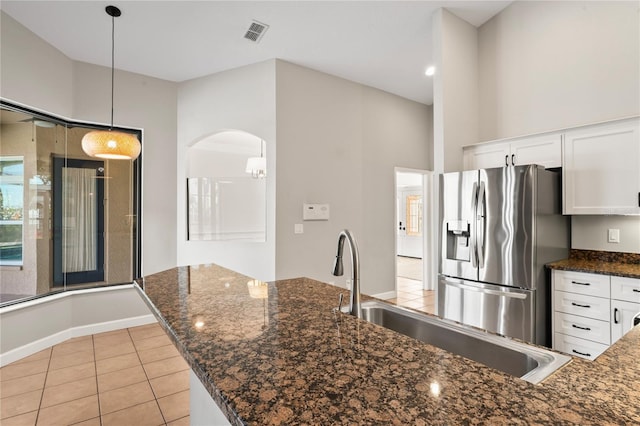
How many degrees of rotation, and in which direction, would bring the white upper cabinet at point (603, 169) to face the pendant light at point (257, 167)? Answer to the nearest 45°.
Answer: approximately 45° to its right

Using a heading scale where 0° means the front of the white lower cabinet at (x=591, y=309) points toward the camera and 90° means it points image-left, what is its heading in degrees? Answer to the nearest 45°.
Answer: approximately 45°

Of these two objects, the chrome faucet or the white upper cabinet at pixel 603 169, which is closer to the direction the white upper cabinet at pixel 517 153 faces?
the chrome faucet

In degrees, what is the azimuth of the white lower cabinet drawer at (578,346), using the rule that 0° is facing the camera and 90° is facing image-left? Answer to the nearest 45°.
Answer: approximately 45°

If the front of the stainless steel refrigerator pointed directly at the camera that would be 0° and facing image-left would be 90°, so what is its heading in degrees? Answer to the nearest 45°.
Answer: approximately 45°
